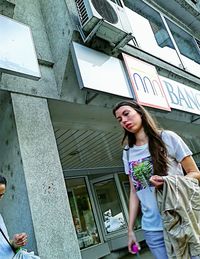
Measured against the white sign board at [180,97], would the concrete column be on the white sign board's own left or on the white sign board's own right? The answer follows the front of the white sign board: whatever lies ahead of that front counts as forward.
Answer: on the white sign board's own right

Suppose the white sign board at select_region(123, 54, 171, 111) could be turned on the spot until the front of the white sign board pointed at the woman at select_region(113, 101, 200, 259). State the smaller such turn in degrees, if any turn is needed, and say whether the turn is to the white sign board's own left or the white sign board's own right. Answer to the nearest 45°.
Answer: approximately 45° to the white sign board's own right

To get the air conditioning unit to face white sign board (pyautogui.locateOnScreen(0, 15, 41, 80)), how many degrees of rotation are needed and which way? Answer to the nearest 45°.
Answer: approximately 90° to its right

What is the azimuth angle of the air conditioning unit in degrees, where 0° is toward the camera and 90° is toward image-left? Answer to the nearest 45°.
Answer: approximately 315°

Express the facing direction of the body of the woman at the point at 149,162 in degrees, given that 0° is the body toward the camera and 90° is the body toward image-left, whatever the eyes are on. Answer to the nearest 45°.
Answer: approximately 45°

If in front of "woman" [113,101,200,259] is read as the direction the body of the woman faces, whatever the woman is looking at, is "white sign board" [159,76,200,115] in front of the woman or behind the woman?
behind
